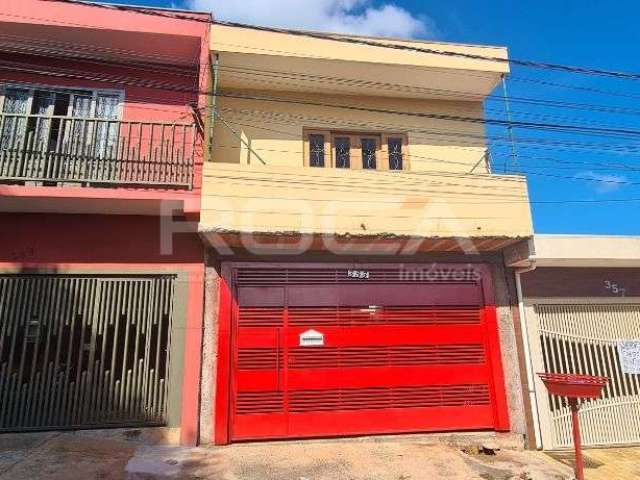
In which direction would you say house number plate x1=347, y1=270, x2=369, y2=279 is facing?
toward the camera

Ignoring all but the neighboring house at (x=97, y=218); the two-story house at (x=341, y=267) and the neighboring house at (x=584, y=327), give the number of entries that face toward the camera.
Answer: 3

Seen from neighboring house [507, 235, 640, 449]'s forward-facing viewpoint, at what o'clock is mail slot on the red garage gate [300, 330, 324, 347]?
The mail slot on the red garage gate is roughly at 2 o'clock from the neighboring house.

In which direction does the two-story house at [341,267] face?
toward the camera

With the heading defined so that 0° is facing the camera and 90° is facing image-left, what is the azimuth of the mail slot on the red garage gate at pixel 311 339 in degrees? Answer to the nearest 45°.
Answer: approximately 0°

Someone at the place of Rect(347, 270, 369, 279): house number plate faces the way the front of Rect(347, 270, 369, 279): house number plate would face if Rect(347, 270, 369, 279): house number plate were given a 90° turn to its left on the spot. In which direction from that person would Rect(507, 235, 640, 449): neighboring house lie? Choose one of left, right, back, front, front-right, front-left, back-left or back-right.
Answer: front

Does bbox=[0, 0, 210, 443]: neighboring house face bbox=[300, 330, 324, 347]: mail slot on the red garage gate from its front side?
no

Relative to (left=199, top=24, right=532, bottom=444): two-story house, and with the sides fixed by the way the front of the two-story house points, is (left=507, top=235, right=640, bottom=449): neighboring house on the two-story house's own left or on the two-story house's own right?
on the two-story house's own left

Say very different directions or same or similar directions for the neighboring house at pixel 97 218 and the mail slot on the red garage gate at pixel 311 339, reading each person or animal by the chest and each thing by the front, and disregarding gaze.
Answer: same or similar directions

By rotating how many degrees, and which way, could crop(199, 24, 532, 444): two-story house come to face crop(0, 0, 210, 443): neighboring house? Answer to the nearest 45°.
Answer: approximately 90° to its right

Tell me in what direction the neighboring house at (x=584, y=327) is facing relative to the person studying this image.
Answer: facing the viewer
